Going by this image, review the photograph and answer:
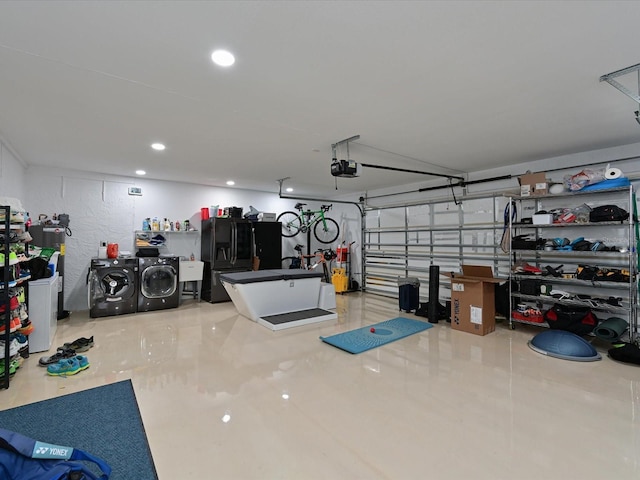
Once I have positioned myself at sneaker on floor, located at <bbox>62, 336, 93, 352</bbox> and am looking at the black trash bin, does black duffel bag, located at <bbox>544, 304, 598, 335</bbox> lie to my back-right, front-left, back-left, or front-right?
front-right

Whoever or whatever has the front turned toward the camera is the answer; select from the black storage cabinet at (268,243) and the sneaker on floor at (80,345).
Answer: the black storage cabinet

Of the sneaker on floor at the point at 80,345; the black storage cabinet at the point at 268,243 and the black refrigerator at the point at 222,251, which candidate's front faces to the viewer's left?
the sneaker on floor

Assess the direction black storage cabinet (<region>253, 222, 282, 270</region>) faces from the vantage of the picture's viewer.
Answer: facing the viewer

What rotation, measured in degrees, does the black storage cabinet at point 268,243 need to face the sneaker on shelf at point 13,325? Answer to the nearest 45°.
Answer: approximately 45° to its right

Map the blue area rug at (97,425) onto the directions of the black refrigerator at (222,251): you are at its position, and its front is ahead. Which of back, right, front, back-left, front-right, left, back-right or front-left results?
front-right

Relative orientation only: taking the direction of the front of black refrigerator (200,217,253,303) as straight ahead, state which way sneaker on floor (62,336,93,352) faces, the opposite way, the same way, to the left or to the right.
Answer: to the right

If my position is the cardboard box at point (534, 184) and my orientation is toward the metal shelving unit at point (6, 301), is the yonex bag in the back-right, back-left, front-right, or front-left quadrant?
front-left

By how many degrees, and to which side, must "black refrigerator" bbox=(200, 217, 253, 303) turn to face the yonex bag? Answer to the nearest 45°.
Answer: approximately 45° to its right

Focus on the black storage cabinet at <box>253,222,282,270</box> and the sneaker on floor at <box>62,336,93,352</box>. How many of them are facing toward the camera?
1

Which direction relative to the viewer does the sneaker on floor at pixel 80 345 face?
to the viewer's left

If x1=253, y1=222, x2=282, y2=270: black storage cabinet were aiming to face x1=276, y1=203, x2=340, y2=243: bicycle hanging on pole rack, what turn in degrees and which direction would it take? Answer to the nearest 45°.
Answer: approximately 135° to its left

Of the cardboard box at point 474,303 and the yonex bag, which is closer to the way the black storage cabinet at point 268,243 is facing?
the yonex bag
